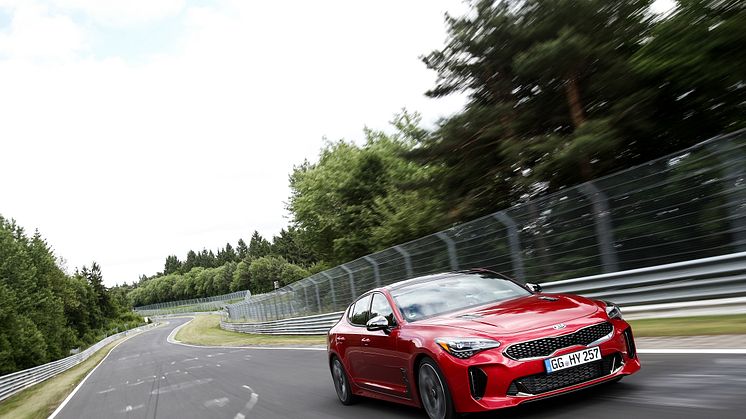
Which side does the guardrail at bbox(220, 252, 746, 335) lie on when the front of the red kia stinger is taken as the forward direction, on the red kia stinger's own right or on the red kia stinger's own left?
on the red kia stinger's own left

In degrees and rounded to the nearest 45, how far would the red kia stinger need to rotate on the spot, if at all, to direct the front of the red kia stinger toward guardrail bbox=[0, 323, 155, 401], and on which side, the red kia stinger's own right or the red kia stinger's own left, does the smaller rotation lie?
approximately 180°

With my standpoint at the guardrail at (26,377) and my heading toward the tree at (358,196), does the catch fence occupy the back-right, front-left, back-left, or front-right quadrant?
front-right

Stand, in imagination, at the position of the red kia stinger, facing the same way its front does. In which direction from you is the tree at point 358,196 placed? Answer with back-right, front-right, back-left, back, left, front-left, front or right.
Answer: back-left

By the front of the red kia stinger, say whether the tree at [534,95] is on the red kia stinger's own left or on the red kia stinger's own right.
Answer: on the red kia stinger's own left

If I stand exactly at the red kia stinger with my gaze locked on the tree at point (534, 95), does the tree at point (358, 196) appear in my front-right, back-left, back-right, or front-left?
front-left

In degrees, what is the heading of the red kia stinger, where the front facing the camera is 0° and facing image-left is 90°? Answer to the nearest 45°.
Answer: approximately 315°

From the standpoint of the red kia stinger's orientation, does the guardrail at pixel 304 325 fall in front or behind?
behind
